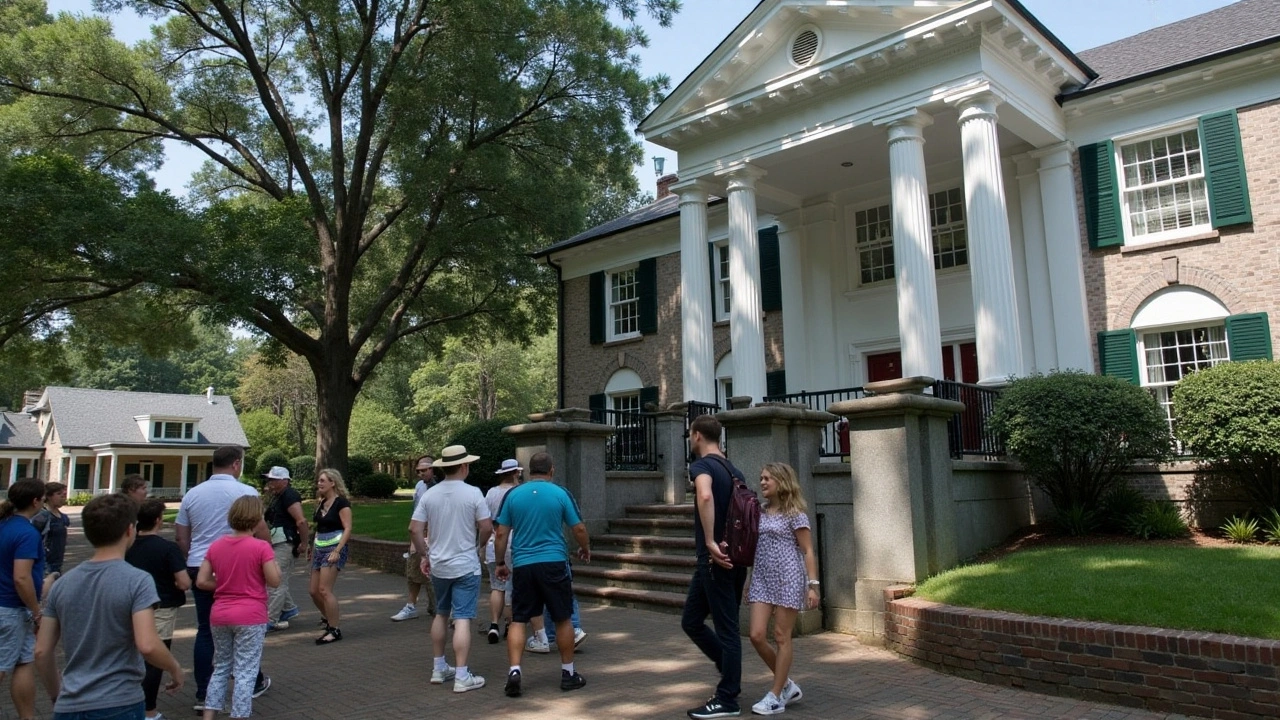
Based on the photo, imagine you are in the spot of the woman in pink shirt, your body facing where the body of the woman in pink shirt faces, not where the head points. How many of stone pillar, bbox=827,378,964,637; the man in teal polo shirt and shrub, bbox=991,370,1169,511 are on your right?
3

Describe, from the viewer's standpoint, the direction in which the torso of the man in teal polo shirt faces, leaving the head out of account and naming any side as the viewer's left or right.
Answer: facing away from the viewer

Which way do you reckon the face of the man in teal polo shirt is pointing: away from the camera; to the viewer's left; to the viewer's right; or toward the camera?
away from the camera

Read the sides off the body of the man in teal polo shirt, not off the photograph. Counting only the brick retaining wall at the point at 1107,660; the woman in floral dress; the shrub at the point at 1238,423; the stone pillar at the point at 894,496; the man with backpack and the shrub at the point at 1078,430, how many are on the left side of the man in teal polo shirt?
0

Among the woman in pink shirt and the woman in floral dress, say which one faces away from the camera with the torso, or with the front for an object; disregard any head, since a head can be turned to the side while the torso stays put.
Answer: the woman in pink shirt

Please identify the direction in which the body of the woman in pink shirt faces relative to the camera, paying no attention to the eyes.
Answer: away from the camera

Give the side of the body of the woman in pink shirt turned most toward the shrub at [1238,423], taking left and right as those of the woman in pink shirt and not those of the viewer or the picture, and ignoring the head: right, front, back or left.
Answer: right

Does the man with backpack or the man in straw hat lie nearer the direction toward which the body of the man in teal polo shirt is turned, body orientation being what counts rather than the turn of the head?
the man in straw hat

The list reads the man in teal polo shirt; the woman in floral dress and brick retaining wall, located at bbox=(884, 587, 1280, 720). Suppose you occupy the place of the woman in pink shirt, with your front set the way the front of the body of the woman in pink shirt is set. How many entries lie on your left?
0

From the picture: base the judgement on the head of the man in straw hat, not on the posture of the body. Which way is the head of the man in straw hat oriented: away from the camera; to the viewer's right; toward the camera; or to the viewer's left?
away from the camera

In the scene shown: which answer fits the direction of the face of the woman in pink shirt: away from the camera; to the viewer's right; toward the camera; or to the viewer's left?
away from the camera

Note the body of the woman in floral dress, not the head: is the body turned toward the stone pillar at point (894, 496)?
no

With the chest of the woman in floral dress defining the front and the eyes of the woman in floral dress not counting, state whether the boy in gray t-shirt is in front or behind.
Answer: in front

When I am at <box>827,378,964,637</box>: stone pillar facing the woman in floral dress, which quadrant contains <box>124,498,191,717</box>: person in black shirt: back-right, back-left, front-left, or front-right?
front-right

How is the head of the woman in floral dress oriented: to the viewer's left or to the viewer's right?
to the viewer's left

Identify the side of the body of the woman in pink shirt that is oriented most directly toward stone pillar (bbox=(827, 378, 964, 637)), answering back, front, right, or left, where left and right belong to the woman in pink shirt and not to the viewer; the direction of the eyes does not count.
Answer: right

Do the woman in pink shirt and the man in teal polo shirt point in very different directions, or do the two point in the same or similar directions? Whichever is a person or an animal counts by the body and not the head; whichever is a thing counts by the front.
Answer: same or similar directions

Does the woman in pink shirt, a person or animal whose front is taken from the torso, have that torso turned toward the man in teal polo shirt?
no

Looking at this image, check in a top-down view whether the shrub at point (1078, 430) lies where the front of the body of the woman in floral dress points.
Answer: no

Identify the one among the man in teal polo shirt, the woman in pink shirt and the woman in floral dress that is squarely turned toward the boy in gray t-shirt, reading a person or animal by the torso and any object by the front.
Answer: the woman in floral dress
